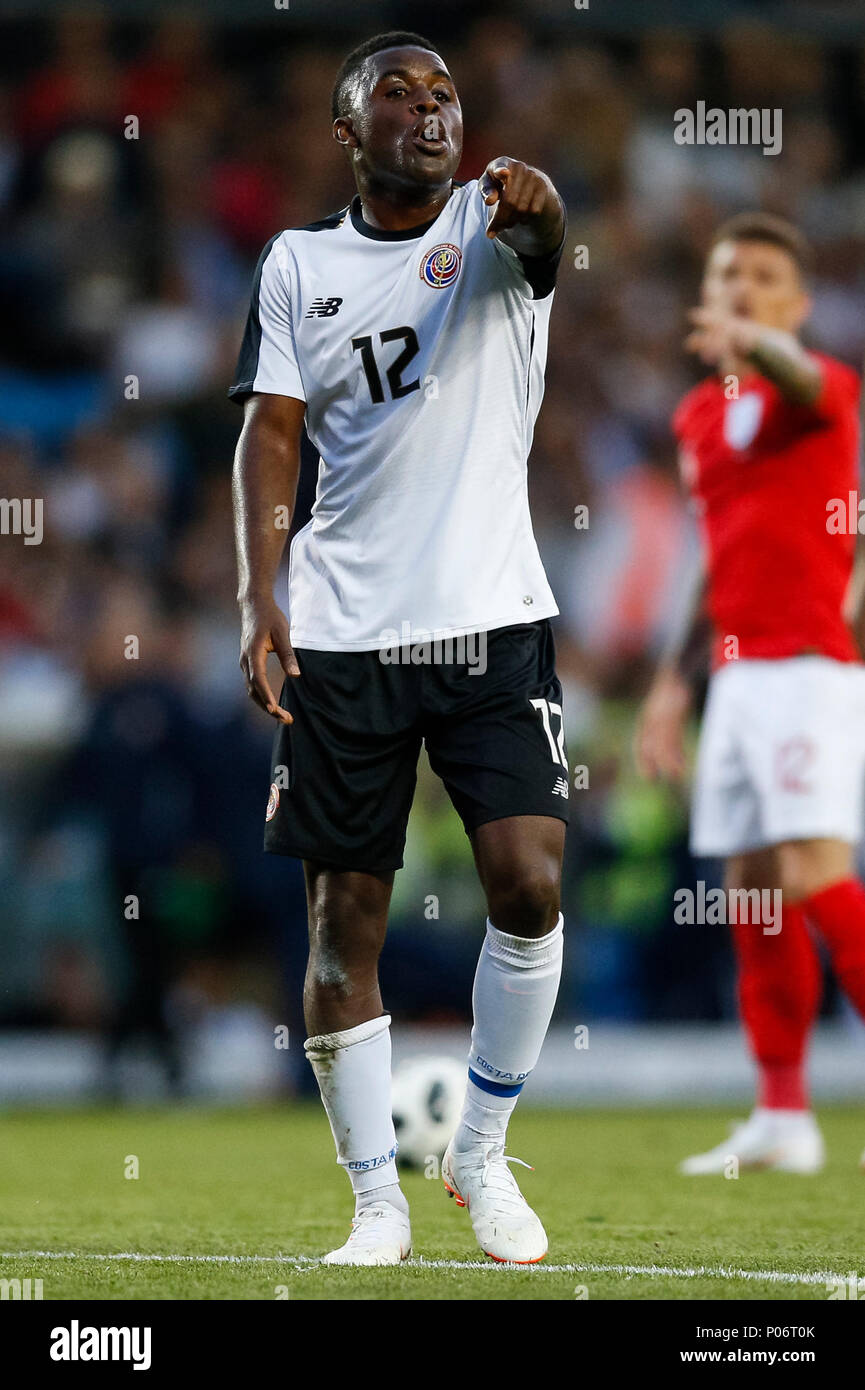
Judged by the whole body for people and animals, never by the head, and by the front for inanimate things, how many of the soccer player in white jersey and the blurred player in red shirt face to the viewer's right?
0

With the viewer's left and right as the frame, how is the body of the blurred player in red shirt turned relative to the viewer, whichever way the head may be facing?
facing the viewer and to the left of the viewer

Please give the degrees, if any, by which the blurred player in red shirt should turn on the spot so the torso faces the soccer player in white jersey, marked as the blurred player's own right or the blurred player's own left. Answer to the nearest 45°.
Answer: approximately 45° to the blurred player's own left

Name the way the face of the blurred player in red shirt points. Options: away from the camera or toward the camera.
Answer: toward the camera

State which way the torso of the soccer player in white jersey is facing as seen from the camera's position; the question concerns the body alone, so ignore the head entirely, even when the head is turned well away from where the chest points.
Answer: toward the camera

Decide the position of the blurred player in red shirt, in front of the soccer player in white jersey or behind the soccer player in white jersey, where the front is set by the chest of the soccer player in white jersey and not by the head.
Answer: behind
